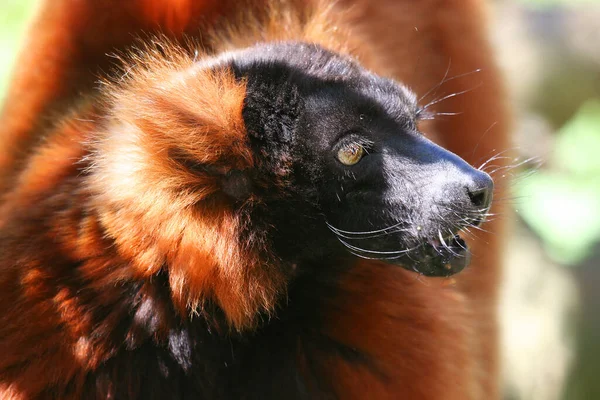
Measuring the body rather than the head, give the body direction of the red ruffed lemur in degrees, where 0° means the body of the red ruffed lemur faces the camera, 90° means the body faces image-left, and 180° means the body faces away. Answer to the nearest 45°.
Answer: approximately 270°
